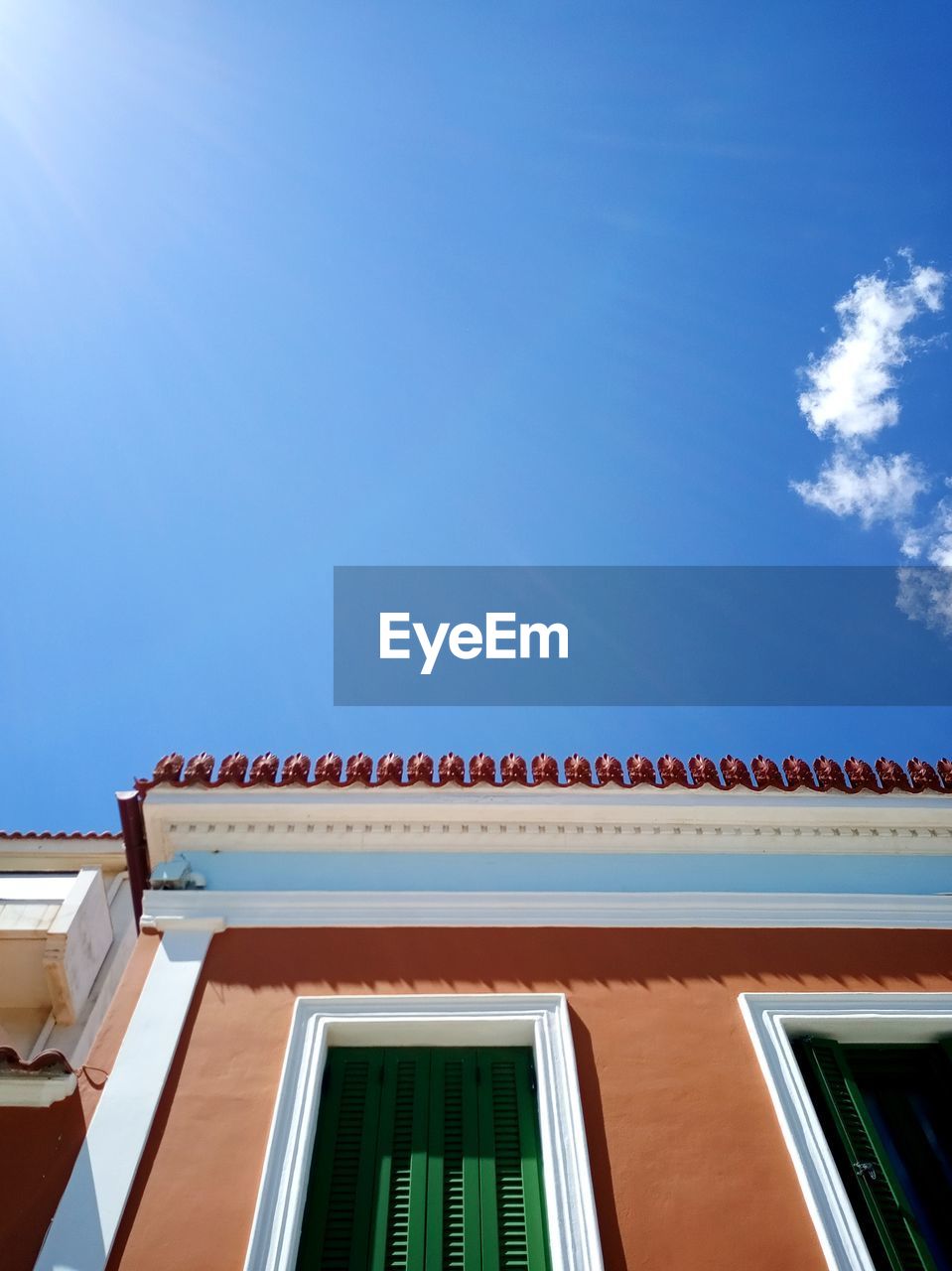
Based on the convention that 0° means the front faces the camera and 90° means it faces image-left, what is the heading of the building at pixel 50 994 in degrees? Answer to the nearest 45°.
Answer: approximately 0°
